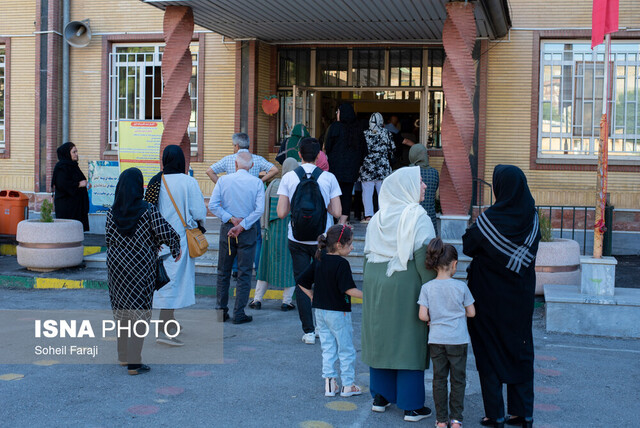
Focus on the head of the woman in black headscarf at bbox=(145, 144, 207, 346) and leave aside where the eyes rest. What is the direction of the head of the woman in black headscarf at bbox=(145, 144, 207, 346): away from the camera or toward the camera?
away from the camera

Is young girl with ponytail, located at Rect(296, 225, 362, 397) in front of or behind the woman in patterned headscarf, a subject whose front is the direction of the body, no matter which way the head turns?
behind

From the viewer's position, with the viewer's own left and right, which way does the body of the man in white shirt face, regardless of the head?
facing away from the viewer

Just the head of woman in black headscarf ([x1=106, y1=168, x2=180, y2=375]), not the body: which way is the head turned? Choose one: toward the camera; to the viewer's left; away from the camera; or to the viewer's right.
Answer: away from the camera

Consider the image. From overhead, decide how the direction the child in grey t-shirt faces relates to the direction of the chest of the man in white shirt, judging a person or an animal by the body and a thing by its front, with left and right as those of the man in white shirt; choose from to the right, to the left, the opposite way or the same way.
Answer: the same way

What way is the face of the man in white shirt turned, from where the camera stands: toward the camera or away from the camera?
away from the camera

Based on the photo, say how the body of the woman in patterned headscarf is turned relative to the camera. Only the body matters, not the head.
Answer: away from the camera

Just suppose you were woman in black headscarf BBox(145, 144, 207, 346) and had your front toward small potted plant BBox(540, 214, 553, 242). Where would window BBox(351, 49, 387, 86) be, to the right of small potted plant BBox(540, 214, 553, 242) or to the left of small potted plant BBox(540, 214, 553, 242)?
left

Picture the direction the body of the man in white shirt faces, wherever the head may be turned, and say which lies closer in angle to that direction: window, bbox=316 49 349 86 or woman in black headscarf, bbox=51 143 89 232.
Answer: the window

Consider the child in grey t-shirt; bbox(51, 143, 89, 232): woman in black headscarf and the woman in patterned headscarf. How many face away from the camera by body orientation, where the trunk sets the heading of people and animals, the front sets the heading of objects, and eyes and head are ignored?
2

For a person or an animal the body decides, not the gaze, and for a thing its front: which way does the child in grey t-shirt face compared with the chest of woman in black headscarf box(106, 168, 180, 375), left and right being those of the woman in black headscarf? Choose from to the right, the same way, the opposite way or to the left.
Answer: the same way

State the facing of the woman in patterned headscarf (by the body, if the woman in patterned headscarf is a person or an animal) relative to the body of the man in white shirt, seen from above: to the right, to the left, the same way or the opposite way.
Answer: the same way

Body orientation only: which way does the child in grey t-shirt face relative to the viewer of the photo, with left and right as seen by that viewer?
facing away from the viewer
